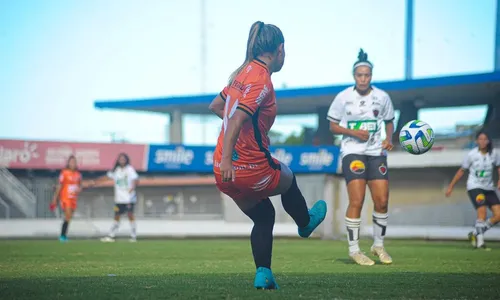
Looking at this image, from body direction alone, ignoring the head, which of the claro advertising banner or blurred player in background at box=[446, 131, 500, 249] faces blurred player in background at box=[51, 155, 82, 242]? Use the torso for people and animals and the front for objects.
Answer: the claro advertising banner

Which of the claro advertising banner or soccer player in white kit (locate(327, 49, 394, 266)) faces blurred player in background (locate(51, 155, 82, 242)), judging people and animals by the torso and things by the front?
the claro advertising banner

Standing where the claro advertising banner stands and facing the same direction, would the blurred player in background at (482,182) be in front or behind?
in front

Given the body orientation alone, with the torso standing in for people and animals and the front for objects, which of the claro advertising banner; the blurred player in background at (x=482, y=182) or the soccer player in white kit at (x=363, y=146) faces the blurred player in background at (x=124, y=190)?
the claro advertising banner

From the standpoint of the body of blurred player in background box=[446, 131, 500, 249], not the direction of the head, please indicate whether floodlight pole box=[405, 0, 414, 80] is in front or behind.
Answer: behind

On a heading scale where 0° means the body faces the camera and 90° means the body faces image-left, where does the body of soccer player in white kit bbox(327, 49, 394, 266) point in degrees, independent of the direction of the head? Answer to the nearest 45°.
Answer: approximately 0°

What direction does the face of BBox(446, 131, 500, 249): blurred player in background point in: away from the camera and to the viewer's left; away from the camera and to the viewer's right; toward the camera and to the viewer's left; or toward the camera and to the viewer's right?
toward the camera and to the viewer's left

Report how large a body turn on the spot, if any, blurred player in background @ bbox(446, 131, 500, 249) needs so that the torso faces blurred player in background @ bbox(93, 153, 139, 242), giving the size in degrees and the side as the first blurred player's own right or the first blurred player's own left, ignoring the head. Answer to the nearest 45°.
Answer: approximately 90° to the first blurred player's own right

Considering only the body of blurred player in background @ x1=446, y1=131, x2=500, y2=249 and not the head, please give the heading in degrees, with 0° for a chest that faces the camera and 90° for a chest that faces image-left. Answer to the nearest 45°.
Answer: approximately 0°

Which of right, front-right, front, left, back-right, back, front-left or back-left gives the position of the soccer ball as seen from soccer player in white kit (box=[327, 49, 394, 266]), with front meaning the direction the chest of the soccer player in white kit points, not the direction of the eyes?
front-left

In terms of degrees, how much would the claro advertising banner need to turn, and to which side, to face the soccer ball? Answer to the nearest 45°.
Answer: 0° — it already faces it

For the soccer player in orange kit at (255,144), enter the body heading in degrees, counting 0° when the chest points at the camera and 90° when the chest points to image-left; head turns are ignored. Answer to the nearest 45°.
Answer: approximately 225°
